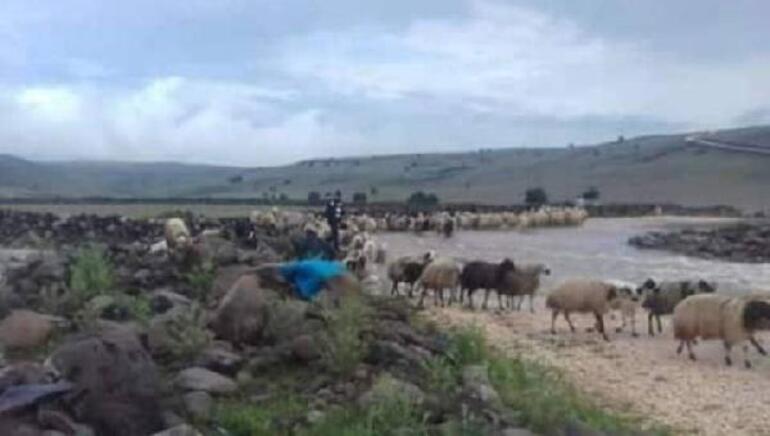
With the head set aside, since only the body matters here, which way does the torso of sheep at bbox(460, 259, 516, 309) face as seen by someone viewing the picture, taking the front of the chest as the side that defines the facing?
to the viewer's right

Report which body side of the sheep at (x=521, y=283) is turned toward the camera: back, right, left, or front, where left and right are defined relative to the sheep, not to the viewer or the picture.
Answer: right
